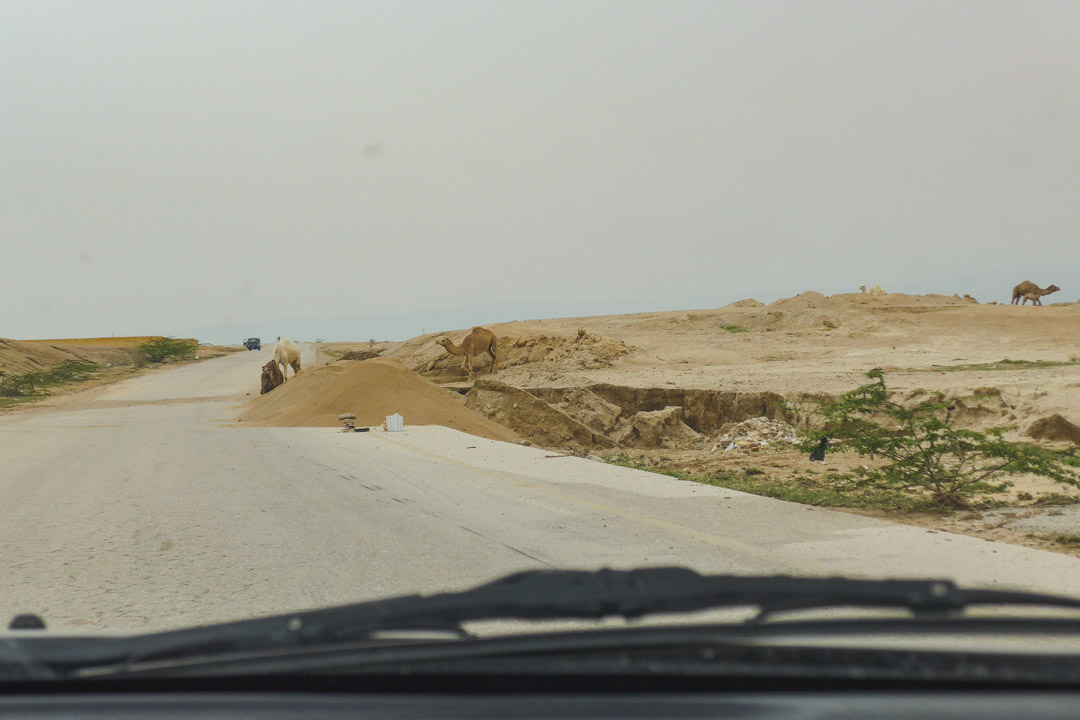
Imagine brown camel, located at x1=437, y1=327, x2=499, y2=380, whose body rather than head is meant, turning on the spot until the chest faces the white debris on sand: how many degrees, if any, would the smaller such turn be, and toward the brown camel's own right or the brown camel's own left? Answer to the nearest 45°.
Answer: approximately 90° to the brown camel's own left

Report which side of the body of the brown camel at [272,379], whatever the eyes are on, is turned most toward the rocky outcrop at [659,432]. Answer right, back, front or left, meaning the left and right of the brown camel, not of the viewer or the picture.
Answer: left

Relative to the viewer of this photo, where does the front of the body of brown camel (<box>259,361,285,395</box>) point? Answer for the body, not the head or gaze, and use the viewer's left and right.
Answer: facing the viewer and to the left of the viewer

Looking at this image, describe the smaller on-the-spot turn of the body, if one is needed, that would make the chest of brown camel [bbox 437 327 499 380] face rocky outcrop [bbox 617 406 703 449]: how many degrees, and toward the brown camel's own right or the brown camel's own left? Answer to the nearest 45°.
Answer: approximately 90° to the brown camel's own left

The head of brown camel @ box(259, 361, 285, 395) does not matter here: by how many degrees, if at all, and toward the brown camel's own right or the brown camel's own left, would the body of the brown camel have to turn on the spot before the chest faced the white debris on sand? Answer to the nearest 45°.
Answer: approximately 90° to the brown camel's own left

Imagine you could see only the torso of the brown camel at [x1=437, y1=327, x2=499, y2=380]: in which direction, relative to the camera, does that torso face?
to the viewer's left

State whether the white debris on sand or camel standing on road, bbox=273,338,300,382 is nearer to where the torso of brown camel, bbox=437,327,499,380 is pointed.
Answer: the camel standing on road

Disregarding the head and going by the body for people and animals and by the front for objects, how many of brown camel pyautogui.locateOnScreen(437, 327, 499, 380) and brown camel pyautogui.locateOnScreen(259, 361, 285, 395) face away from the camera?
0

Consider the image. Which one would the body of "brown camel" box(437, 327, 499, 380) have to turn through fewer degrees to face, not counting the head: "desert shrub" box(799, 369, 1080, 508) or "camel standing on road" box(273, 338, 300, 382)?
the camel standing on road

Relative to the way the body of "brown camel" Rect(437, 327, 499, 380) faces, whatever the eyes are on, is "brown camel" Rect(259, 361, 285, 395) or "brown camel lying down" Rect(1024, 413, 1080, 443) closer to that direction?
the "brown camel" Rect(259, 361, 285, 395)

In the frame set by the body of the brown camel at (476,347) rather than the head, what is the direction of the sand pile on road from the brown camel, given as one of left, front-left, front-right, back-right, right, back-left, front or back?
left

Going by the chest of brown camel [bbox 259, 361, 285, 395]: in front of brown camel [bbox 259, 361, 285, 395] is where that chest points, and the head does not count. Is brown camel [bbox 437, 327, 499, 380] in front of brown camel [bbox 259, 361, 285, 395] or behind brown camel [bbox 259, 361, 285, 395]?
behind
